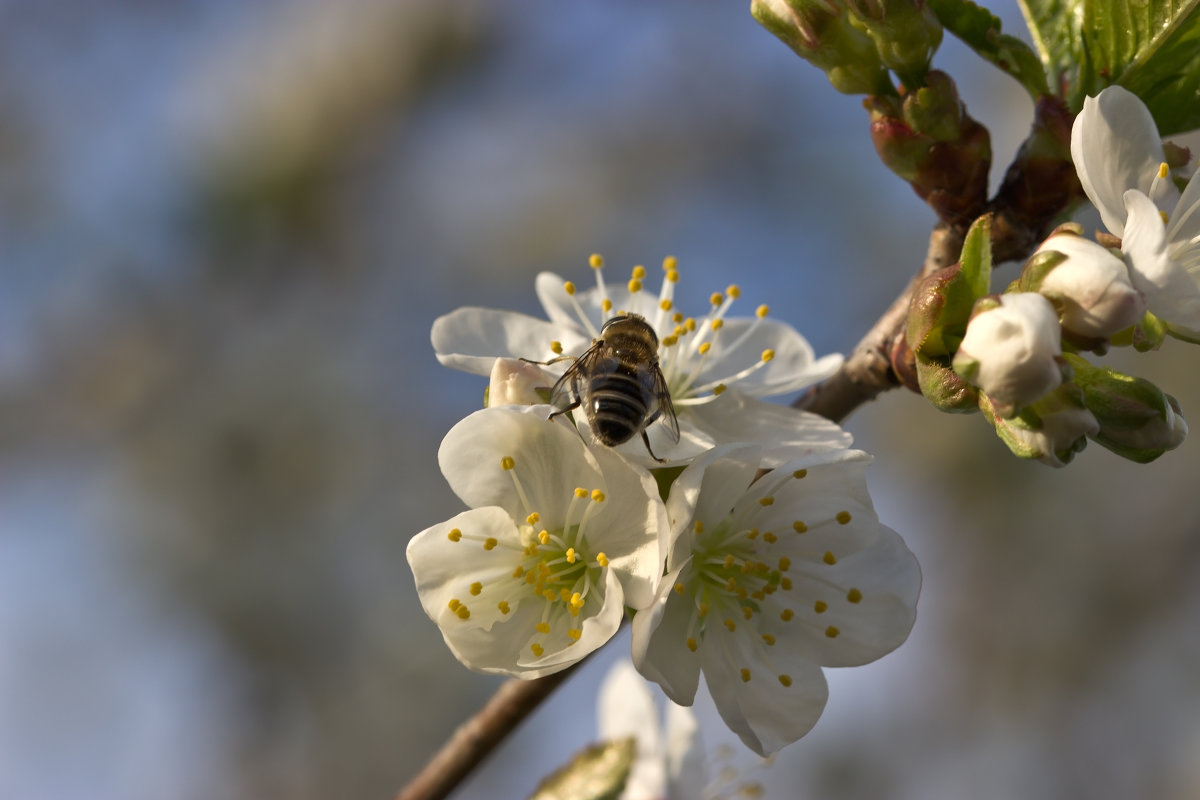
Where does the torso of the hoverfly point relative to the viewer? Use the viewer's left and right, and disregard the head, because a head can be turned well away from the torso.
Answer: facing away from the viewer
